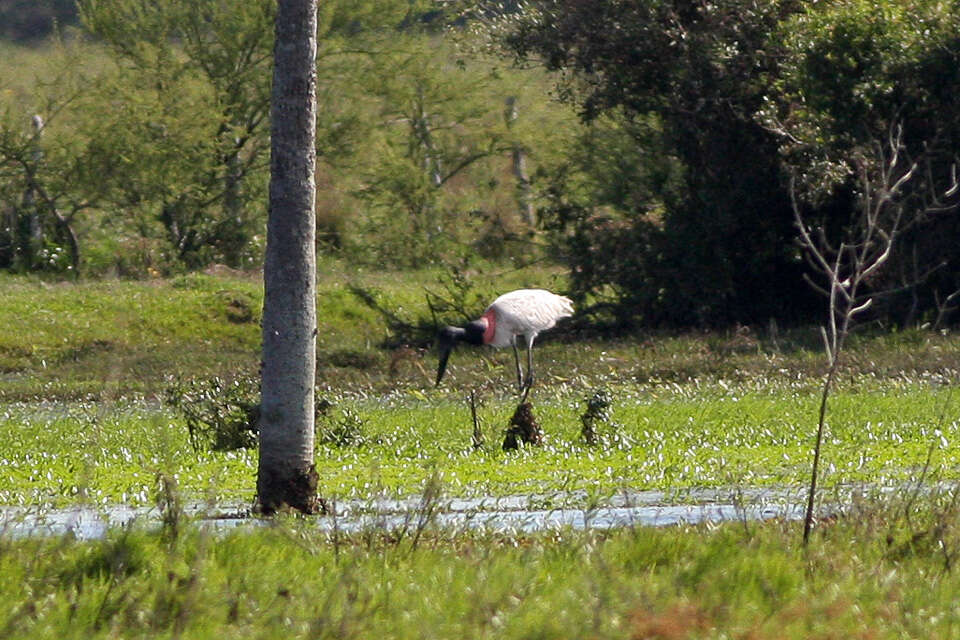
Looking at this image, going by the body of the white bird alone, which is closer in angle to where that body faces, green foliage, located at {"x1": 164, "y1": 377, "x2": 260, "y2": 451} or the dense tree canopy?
the green foliage

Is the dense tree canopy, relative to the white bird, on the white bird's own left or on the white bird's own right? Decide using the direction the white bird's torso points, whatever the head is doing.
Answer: on the white bird's own right

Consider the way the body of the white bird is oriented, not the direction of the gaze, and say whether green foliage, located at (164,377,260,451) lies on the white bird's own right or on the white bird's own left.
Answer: on the white bird's own left

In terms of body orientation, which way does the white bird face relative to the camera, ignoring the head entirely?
to the viewer's left
